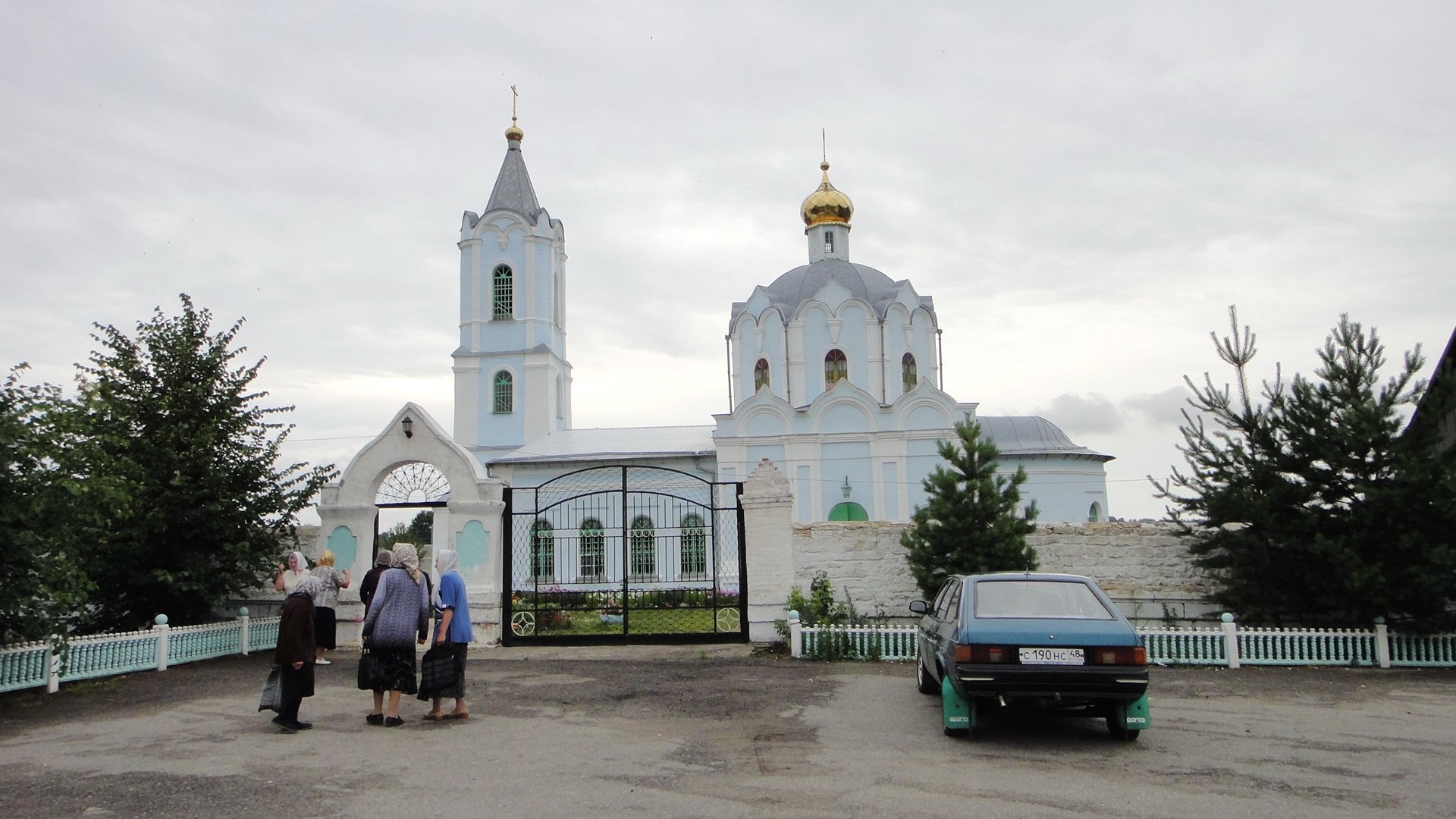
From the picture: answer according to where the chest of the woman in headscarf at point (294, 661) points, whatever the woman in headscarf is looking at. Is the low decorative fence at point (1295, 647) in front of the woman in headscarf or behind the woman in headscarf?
in front

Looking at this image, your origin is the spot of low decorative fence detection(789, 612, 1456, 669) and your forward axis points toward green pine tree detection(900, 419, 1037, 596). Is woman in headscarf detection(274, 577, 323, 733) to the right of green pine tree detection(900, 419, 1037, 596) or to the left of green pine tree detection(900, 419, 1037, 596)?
left

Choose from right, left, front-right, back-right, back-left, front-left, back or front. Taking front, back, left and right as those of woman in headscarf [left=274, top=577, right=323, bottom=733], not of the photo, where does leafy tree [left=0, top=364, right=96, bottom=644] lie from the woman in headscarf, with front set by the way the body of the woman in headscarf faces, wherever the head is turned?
back-left

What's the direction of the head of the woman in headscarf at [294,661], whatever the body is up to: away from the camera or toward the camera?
away from the camera

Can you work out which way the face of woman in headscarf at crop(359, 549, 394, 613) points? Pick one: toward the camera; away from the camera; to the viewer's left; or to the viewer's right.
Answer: away from the camera

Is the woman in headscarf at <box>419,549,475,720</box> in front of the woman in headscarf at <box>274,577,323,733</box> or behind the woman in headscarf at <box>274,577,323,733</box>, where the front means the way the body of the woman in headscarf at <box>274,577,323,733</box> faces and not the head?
in front
